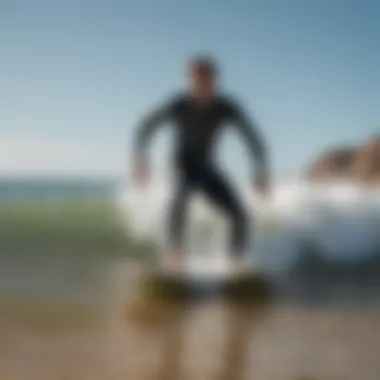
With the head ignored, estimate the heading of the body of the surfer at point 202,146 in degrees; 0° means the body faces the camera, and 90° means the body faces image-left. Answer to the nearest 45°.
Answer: approximately 0°
